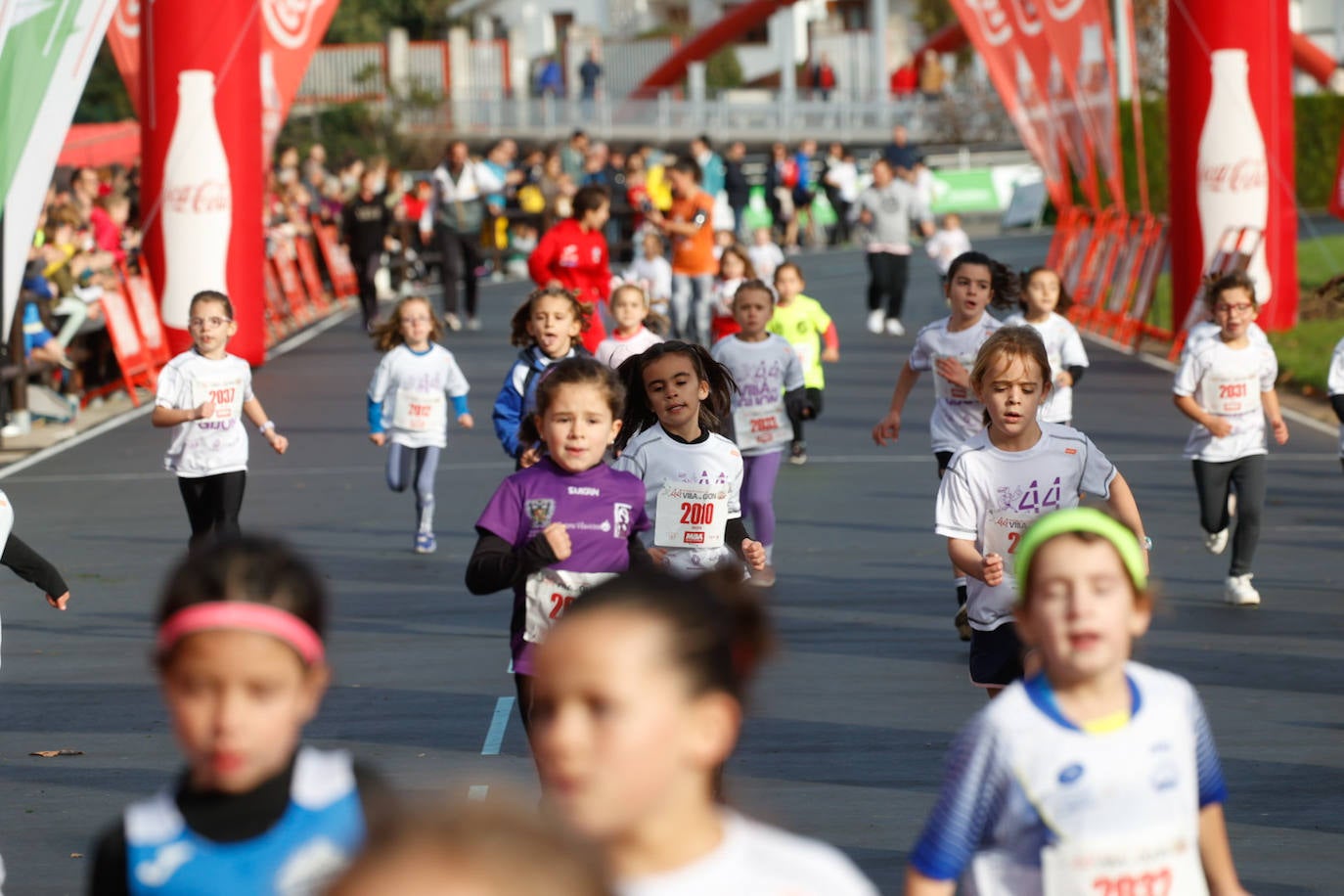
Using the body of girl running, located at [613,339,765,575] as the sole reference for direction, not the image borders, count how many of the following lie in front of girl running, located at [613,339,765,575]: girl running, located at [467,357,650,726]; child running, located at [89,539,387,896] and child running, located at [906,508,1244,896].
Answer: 3

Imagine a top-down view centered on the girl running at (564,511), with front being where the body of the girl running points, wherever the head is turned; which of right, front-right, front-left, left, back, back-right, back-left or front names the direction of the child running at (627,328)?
back

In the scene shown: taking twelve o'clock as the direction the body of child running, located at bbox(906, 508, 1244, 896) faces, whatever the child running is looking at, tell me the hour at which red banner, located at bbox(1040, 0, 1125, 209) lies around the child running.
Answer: The red banner is roughly at 6 o'clock from the child running.

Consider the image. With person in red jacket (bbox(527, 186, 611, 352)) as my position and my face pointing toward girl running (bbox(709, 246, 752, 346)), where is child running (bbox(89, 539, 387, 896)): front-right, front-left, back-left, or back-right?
back-right

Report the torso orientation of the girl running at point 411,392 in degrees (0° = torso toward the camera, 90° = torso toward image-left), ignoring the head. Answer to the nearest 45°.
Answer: approximately 0°

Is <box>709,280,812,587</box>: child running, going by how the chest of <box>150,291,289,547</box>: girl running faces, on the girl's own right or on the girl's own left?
on the girl's own left
